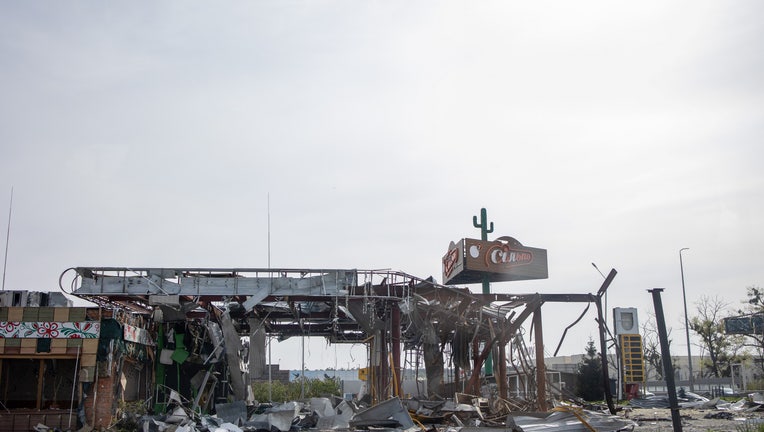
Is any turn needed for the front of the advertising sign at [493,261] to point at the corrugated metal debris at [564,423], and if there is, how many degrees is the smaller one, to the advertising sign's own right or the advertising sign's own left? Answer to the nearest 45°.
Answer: approximately 45° to the advertising sign's own right

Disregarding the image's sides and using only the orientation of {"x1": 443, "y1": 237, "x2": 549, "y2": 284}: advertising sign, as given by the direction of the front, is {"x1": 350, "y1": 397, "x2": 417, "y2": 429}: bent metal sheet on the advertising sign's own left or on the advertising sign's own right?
on the advertising sign's own right

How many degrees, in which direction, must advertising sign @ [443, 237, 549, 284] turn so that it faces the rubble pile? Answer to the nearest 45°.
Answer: approximately 45° to its right

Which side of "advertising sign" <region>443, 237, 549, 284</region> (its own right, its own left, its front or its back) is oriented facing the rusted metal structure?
right

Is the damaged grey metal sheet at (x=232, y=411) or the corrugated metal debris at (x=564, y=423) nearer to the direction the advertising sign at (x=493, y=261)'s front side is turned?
the corrugated metal debris

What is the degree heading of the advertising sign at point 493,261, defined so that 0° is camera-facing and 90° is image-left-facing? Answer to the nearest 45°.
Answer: approximately 315°

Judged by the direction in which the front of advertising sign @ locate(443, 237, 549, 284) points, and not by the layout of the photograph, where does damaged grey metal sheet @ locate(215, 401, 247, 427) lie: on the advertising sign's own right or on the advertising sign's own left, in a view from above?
on the advertising sign's own right
